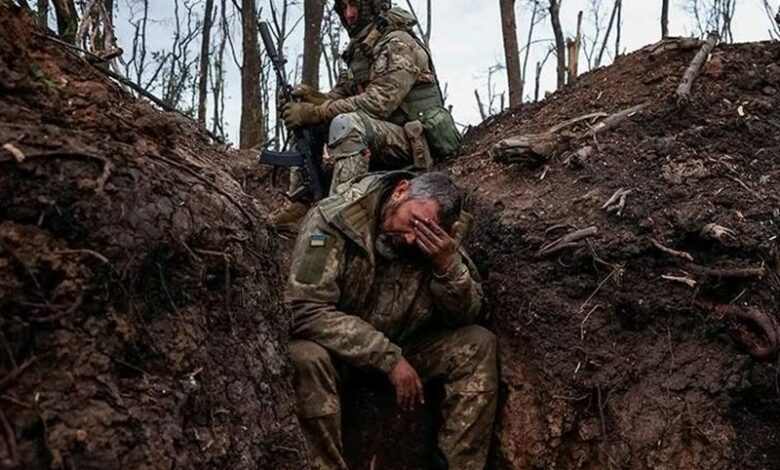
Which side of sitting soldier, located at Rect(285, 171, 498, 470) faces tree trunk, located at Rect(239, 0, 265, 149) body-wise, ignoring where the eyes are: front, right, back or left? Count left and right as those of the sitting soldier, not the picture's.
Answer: back

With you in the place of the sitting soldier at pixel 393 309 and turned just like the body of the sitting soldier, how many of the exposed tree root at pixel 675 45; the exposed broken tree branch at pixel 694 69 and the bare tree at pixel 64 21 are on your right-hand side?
1

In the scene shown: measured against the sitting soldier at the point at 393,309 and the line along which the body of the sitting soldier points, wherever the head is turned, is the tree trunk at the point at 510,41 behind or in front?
behind

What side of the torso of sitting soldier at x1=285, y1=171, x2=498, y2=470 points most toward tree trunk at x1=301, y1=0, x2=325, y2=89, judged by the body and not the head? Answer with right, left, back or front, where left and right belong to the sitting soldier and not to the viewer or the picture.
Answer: back

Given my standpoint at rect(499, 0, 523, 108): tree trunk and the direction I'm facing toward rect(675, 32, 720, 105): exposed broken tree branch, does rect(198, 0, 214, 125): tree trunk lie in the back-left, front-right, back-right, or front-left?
back-right

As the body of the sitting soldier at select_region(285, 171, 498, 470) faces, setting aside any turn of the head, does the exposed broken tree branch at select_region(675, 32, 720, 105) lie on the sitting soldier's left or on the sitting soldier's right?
on the sitting soldier's left

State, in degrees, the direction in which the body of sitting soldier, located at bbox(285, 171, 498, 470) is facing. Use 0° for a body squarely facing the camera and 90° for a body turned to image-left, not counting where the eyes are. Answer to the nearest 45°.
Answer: approximately 0°

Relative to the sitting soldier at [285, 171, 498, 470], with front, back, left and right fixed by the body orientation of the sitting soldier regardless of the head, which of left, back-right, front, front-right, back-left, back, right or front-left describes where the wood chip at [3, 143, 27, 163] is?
front-right
